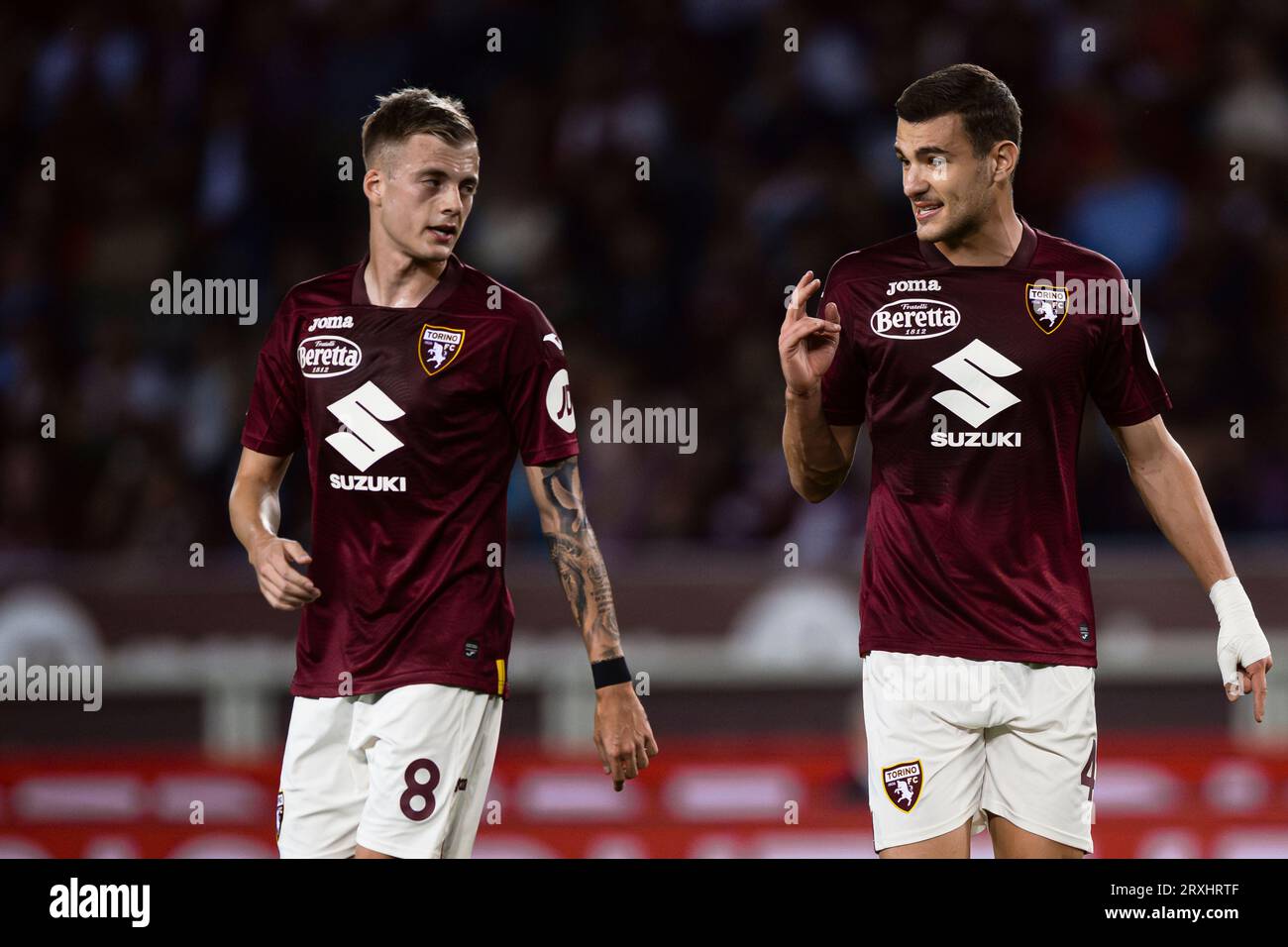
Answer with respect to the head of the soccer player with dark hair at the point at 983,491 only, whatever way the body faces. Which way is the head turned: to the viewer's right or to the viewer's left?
to the viewer's left

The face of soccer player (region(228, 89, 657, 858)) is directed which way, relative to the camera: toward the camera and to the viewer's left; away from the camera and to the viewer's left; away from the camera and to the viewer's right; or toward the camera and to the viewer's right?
toward the camera and to the viewer's right

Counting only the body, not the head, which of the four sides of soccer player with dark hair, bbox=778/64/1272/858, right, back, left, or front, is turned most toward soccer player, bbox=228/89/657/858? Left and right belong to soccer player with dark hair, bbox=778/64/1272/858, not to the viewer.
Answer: right
